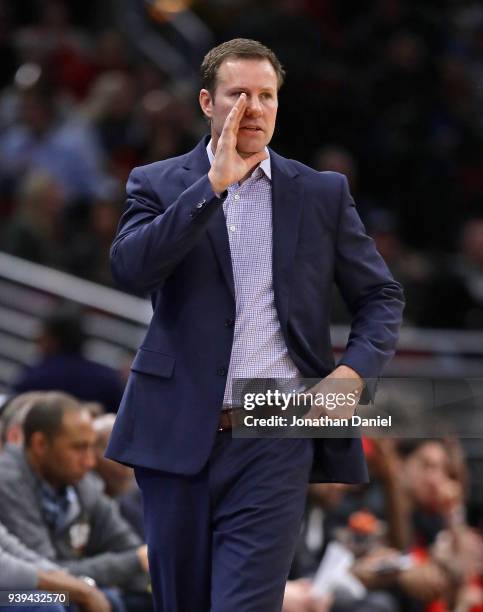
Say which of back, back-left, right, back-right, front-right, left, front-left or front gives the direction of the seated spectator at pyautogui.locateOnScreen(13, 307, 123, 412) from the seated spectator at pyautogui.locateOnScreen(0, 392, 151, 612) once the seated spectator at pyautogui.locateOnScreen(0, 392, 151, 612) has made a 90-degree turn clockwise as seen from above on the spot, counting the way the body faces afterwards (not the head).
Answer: back-right

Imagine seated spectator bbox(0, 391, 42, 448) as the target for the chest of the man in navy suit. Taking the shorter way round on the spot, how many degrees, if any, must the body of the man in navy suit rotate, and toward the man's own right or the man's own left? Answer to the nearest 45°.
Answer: approximately 135° to the man's own right

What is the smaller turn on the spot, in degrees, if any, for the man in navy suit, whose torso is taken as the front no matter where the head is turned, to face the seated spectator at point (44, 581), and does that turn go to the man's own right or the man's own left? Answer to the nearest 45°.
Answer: approximately 135° to the man's own right

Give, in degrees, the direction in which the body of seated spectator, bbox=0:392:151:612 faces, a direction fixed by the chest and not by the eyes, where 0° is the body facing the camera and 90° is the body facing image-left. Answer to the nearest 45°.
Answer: approximately 315°

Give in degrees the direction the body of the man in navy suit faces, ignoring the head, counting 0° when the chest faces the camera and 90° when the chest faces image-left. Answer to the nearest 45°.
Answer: approximately 0°

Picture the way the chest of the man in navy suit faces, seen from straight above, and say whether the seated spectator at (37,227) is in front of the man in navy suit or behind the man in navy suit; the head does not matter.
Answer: behind
